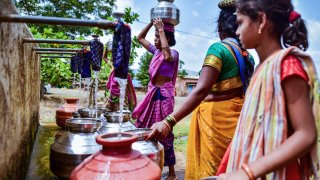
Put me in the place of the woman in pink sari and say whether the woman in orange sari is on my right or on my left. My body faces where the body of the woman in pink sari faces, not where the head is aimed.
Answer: on my left

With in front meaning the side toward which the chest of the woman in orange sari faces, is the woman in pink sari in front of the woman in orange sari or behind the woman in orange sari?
in front

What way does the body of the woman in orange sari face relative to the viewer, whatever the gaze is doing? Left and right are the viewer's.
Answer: facing away from the viewer and to the left of the viewer

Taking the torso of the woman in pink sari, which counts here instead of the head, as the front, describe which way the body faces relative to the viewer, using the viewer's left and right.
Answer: facing to the left of the viewer

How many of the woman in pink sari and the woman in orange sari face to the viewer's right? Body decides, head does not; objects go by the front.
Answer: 0

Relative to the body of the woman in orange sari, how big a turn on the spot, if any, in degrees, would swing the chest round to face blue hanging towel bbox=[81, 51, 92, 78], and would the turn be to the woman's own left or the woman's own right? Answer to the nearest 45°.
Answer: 0° — they already face it

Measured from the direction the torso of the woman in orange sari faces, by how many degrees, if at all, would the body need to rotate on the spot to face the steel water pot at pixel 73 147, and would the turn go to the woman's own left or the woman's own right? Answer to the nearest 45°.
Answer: approximately 45° to the woman's own left

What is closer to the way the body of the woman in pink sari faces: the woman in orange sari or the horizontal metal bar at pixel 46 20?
the horizontal metal bar

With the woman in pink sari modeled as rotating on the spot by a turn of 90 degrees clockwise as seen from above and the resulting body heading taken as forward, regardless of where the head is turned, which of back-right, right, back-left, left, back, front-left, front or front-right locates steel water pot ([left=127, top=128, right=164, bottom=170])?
back
